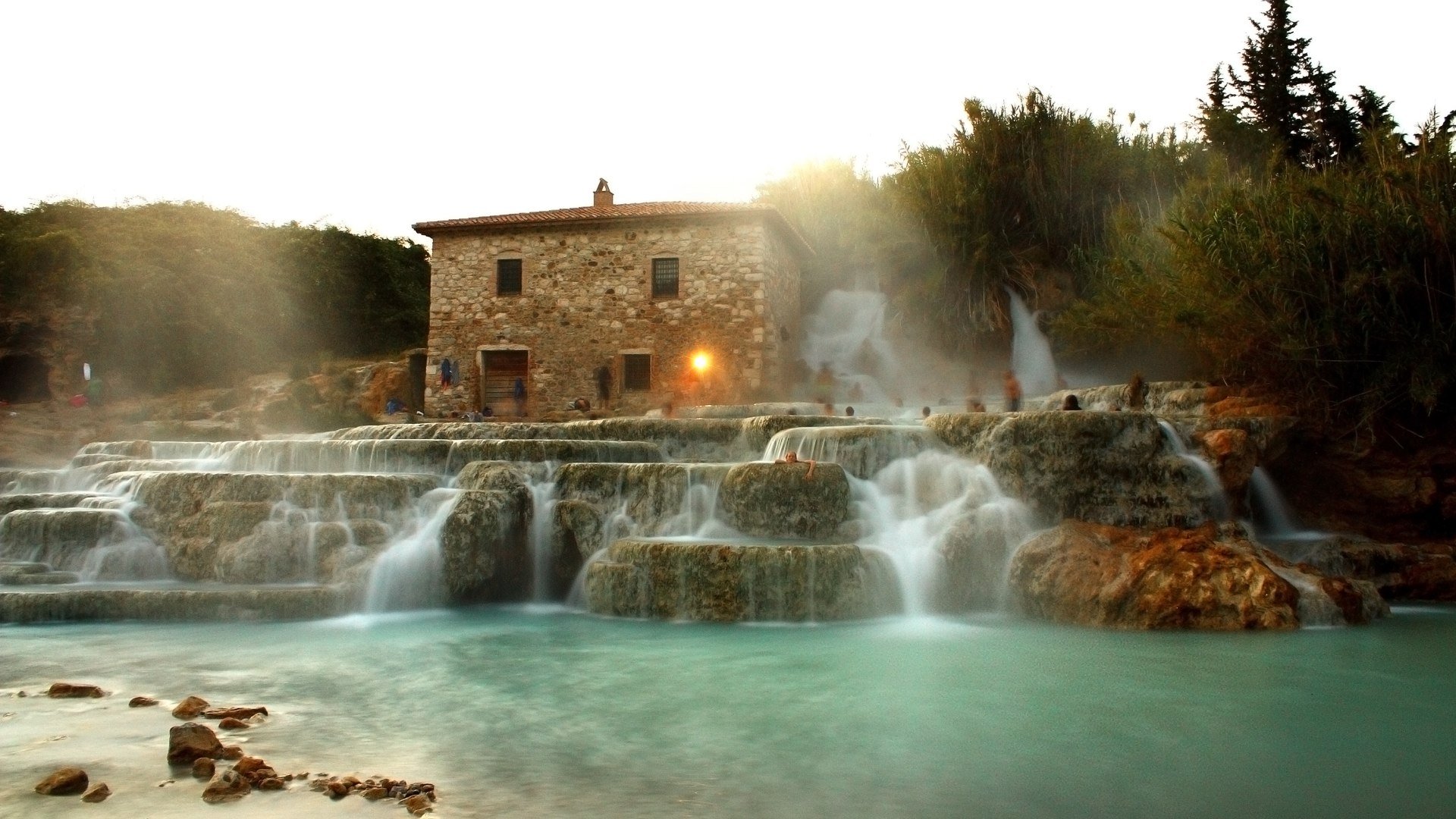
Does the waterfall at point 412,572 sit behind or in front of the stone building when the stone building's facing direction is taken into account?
in front

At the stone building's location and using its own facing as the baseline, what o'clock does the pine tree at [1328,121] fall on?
The pine tree is roughly at 9 o'clock from the stone building.

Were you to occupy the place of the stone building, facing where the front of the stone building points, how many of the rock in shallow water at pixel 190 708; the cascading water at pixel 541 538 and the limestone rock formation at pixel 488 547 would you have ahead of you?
3

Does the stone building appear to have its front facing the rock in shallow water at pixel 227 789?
yes

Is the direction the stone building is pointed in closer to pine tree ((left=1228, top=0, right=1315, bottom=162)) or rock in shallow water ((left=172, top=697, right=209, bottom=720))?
the rock in shallow water

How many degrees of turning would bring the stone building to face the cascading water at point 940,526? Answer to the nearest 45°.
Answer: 0° — it already faces it

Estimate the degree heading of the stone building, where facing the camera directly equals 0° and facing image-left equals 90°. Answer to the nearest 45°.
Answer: approximately 0°

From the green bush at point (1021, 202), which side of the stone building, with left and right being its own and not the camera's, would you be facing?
left

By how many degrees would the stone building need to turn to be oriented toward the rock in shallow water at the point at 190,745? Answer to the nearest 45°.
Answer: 0° — it already faces it

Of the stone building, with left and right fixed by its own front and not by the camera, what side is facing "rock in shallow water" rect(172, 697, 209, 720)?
front

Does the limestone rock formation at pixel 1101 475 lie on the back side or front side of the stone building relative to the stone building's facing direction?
on the front side

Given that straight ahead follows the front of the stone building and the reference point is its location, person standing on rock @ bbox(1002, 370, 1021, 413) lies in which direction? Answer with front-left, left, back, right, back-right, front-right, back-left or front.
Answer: front-left

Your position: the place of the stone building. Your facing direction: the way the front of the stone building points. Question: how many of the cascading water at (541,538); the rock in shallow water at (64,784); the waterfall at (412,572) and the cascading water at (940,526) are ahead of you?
4

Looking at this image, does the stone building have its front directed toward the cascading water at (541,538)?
yes

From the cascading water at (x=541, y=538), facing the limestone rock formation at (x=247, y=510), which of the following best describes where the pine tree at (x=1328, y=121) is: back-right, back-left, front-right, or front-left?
back-right
